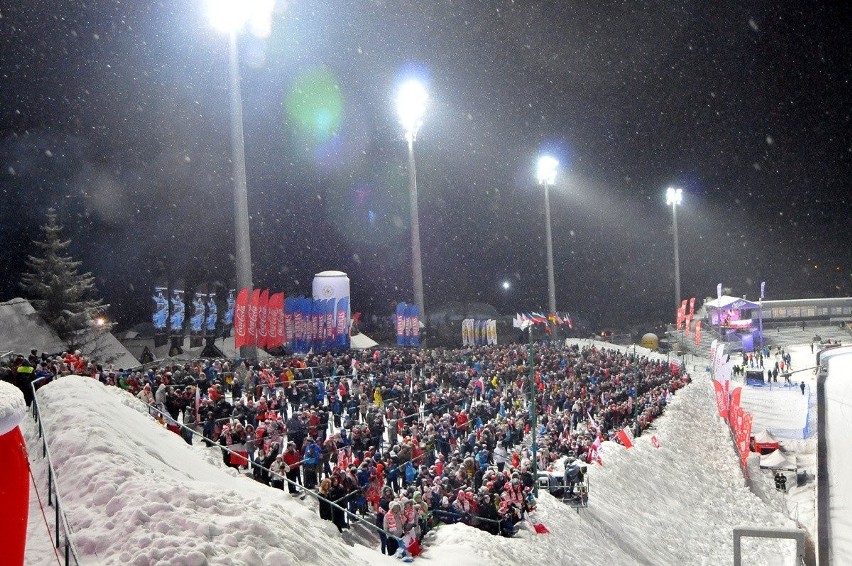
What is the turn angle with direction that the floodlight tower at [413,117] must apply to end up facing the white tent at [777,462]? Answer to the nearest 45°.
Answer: approximately 45° to its left

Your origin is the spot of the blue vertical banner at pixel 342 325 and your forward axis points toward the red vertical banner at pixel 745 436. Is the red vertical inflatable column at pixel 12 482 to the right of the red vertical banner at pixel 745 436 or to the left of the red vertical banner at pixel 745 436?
right

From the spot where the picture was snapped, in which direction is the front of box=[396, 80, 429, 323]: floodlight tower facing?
facing the viewer

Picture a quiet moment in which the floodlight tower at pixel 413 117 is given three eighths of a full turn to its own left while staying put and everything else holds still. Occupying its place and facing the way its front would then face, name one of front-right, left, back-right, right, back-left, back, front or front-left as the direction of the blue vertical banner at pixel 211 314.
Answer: back

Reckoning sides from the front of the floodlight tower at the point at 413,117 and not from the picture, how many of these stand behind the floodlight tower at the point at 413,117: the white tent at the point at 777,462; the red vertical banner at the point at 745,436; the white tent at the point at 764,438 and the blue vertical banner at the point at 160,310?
0

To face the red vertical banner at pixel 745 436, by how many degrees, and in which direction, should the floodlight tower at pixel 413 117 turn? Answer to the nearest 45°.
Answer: approximately 45° to its left

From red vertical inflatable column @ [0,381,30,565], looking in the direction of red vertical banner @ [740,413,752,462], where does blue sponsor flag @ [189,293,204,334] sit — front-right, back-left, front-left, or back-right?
front-left

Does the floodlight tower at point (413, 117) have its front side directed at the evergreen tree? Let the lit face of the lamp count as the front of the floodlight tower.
no

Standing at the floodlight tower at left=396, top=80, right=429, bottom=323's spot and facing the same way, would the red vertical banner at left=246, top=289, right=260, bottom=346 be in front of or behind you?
in front

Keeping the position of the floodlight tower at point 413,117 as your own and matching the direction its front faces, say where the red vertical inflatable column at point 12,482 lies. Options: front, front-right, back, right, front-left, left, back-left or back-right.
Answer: front

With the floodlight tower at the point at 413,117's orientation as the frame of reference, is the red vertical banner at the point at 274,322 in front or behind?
in front

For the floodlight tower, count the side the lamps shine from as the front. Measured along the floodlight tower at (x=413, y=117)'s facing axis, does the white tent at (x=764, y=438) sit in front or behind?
in front

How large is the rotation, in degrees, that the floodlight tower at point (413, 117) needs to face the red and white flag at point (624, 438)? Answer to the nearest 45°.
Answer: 0° — it already faces it
